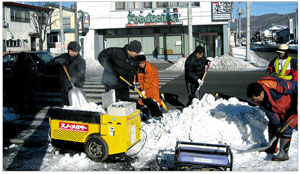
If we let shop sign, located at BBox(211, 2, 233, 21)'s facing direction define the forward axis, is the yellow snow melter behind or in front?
in front

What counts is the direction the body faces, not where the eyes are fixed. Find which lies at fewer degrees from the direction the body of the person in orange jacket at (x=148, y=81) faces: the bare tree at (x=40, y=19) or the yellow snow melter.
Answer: the yellow snow melter

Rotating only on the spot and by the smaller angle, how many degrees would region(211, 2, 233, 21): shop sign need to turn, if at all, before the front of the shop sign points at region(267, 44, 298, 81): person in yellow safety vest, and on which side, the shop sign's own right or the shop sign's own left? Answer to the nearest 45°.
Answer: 0° — it already faces them

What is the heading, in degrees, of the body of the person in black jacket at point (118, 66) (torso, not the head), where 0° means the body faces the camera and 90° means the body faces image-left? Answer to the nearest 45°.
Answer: approximately 315°

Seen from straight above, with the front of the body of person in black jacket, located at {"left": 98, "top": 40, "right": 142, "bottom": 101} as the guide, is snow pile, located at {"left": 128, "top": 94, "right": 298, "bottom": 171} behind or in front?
in front

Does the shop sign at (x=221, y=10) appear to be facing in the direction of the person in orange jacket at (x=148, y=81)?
yes

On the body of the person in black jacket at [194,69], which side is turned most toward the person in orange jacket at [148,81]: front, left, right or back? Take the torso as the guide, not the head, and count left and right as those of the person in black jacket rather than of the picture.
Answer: right

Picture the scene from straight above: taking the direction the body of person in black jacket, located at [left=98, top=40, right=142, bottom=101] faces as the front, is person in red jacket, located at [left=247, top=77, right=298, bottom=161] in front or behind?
in front
